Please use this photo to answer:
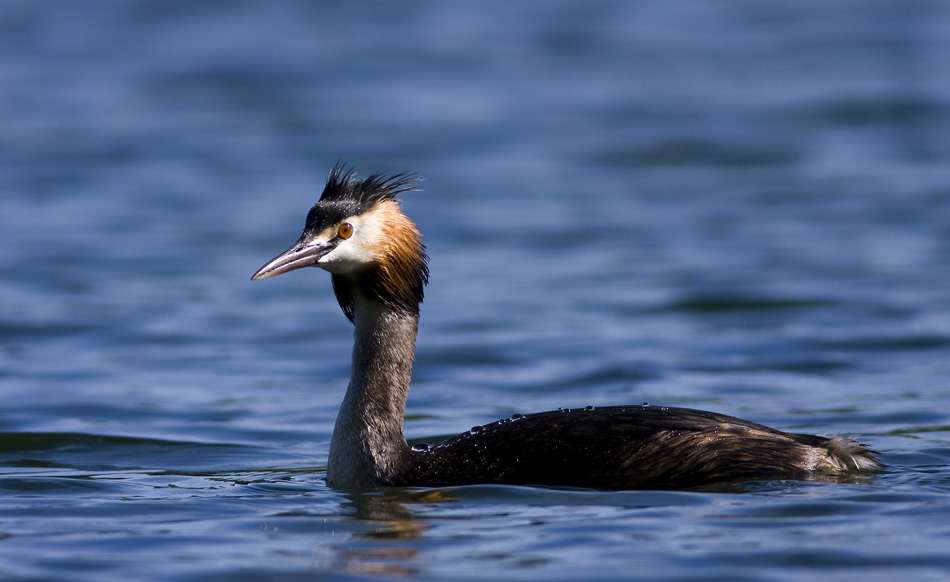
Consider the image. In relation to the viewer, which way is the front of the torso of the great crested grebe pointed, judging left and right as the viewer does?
facing to the left of the viewer
